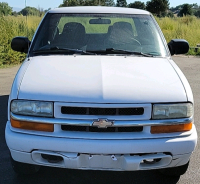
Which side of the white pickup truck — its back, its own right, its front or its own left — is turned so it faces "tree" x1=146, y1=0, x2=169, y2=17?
back

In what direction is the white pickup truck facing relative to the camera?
toward the camera
